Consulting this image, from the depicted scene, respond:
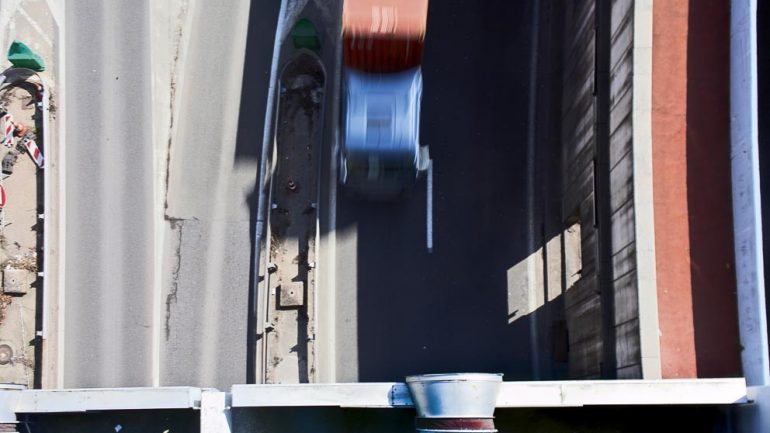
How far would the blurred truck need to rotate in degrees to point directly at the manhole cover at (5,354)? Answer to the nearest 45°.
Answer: approximately 90° to its right

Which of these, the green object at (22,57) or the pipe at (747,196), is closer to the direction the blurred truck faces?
the pipe

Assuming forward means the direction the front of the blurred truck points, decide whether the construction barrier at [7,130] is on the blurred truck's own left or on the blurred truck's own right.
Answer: on the blurred truck's own right

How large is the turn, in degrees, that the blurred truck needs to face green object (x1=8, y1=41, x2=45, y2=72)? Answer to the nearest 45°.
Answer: approximately 90° to its right

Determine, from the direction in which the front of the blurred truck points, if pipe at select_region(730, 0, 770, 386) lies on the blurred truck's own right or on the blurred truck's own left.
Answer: on the blurred truck's own left

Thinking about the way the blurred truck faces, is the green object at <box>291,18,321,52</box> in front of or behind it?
behind

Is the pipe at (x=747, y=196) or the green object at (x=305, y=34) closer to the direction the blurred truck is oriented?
the pipe

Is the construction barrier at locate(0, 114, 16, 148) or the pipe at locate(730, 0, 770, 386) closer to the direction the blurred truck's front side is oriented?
the pipe

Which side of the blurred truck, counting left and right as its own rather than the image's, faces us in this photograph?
front
